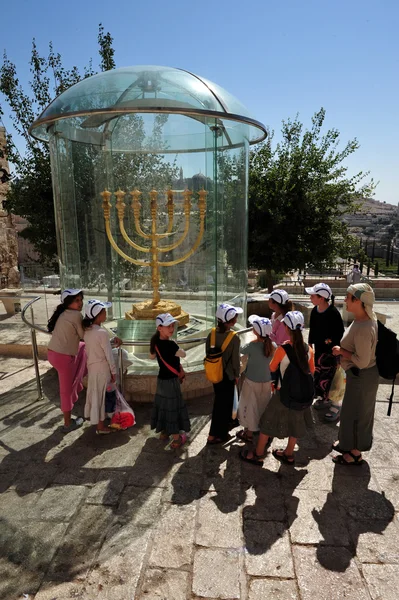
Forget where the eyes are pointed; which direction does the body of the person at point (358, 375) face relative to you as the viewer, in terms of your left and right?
facing to the left of the viewer

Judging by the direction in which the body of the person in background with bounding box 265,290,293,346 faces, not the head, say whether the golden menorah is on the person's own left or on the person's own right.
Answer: on the person's own right

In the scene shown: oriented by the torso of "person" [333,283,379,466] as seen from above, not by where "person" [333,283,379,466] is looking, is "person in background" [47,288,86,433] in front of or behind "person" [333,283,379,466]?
in front

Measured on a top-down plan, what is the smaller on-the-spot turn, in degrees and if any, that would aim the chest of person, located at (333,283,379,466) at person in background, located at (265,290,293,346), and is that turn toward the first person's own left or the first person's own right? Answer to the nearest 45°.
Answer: approximately 45° to the first person's own right

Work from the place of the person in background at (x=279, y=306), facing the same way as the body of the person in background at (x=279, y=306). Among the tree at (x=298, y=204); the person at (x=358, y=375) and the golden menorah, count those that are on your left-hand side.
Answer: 1

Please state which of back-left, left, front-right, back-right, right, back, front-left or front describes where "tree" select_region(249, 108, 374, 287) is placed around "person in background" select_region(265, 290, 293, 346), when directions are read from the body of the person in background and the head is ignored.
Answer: back-right

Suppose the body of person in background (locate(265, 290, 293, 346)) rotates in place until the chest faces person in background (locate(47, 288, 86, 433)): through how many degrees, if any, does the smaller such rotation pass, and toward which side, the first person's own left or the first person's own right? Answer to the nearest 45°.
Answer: approximately 45° to the first person's own right

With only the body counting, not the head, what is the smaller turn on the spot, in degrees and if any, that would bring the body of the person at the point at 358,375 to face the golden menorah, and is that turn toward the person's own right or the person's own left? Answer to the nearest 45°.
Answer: approximately 45° to the person's own right

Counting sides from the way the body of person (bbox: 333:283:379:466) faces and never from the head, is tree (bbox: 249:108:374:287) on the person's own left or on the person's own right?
on the person's own right

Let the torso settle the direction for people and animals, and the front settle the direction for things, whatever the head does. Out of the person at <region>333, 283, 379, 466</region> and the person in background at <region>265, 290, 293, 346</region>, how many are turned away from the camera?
0

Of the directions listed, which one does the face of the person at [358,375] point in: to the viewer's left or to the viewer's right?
to the viewer's left

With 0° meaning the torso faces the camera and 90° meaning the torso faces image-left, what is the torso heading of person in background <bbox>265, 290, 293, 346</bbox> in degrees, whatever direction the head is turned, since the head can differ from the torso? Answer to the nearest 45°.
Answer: approximately 45°
